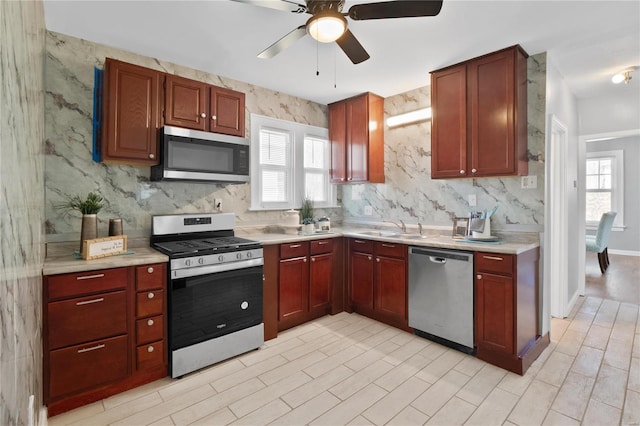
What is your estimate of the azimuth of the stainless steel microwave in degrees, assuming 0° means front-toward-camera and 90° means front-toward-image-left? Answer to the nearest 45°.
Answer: approximately 315°

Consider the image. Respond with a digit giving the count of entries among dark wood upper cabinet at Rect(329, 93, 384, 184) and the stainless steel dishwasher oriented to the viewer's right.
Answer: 0

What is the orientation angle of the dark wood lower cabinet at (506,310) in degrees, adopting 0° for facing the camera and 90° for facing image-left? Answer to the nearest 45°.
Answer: approximately 45°

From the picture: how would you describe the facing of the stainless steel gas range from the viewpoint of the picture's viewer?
facing the viewer and to the right of the viewer
